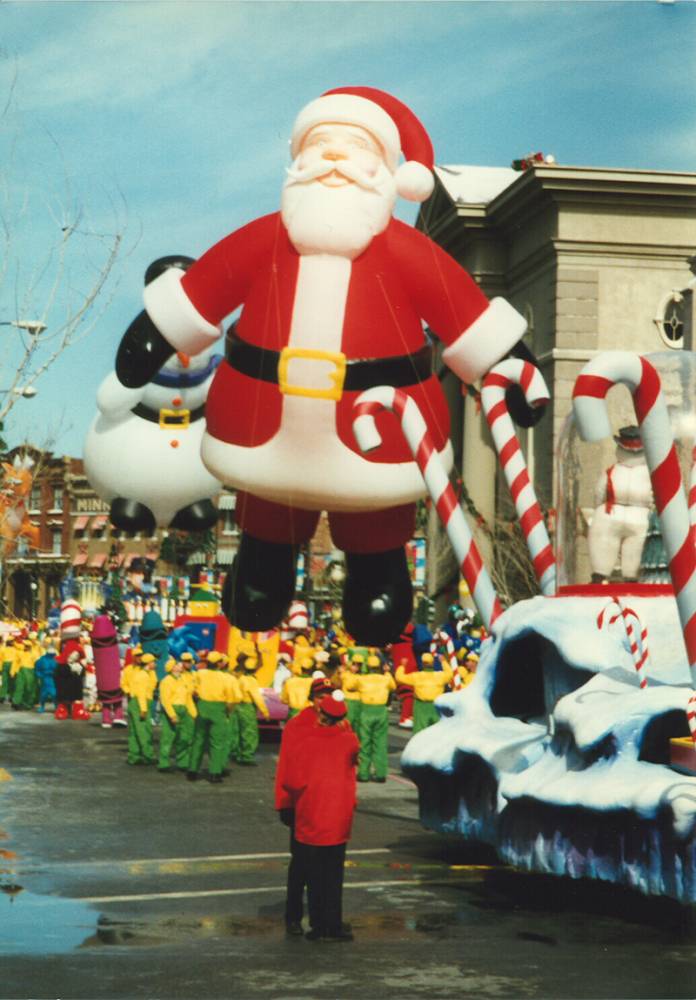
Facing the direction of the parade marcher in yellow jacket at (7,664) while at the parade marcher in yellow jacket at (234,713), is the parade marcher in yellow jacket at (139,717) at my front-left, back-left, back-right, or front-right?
front-left

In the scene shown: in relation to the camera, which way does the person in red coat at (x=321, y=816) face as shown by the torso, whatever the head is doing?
away from the camera

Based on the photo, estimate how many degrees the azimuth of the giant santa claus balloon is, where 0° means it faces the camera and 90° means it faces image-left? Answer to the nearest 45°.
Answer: approximately 0°

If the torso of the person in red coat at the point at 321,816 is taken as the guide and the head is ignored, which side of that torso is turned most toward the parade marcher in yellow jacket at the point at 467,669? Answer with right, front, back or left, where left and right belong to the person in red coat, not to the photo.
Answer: front

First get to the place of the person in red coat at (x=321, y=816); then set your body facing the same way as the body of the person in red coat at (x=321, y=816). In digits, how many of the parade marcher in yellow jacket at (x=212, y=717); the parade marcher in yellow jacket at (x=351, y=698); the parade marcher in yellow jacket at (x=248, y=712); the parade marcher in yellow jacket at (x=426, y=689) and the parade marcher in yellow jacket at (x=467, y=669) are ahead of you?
5

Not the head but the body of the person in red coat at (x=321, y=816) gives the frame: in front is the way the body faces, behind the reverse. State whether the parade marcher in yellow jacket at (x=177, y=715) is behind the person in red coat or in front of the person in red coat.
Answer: in front

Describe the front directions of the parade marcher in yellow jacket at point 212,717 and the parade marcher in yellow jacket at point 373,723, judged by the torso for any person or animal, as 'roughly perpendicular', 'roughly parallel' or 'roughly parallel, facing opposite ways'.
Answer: roughly parallel
